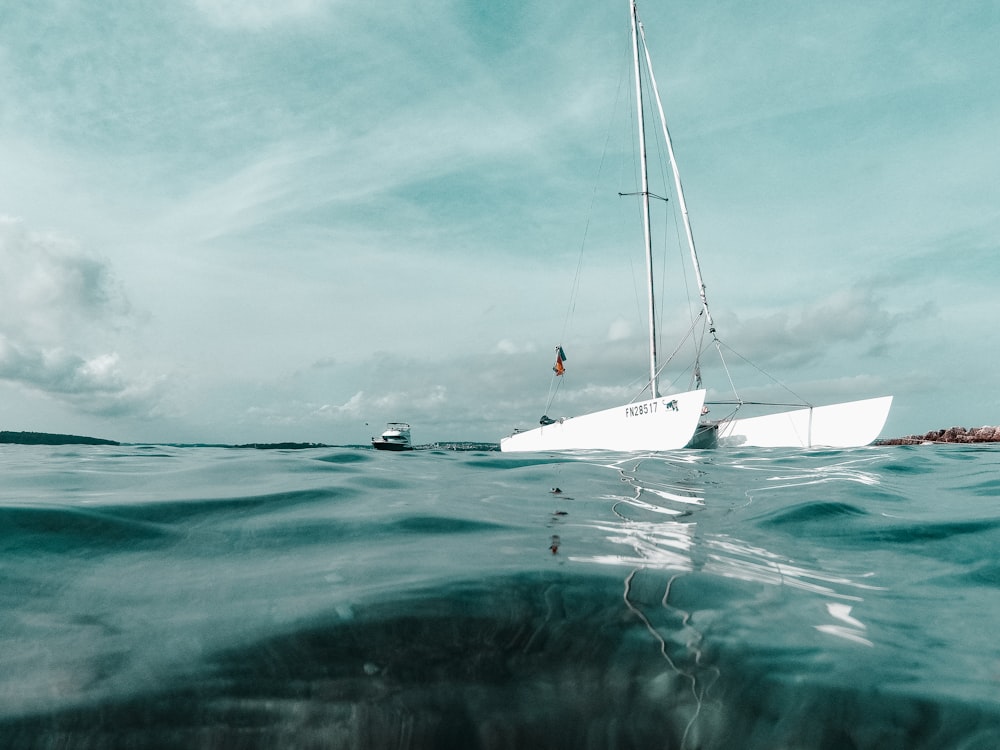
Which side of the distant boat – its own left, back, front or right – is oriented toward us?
left

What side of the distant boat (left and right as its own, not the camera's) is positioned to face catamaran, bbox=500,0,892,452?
left

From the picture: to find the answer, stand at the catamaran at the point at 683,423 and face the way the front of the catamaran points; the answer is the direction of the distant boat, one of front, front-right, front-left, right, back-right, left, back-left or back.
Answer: back

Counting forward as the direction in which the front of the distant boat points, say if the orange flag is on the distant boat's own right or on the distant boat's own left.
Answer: on the distant boat's own left
